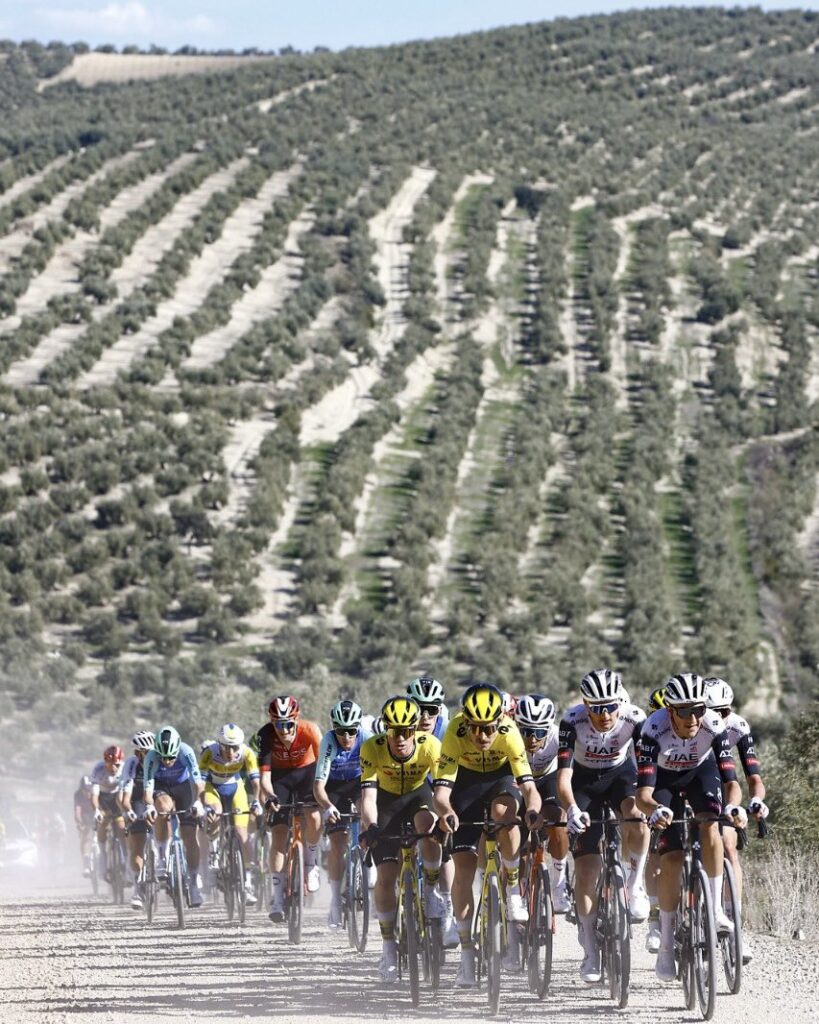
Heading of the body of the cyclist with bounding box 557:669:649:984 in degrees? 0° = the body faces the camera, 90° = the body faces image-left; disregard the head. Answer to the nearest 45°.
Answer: approximately 0°

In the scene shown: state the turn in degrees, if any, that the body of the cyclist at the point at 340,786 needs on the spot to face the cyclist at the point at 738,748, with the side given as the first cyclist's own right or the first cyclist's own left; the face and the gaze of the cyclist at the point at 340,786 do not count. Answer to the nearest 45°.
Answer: approximately 45° to the first cyclist's own left

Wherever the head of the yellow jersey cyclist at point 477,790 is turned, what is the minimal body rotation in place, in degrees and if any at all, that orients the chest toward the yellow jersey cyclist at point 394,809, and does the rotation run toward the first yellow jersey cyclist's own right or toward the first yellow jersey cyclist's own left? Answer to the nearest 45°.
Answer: approximately 135° to the first yellow jersey cyclist's own right

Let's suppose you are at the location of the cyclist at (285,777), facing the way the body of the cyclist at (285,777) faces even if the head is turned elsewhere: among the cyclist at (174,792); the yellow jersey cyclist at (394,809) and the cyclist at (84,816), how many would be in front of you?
1

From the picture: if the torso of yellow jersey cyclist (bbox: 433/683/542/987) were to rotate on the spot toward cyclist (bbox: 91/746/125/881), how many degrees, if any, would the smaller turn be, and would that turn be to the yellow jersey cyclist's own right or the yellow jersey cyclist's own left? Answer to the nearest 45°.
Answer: approximately 135° to the yellow jersey cyclist's own right
